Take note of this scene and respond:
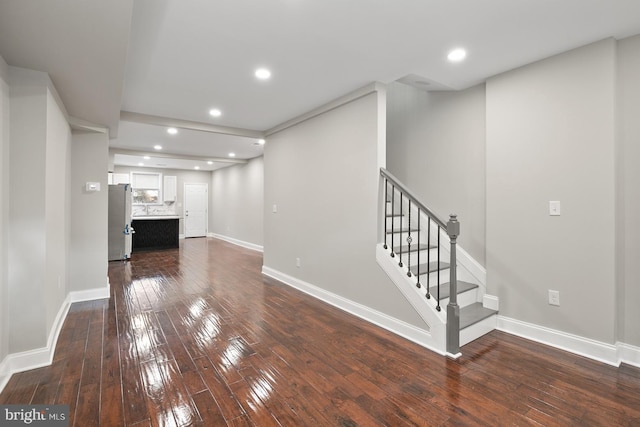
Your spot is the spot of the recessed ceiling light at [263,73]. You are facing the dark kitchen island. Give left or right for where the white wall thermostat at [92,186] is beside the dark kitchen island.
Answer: left

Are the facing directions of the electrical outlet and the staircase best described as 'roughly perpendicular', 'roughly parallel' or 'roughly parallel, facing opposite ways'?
roughly perpendicular

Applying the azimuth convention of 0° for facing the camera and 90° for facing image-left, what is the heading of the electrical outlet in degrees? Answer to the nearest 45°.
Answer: approximately 45°
